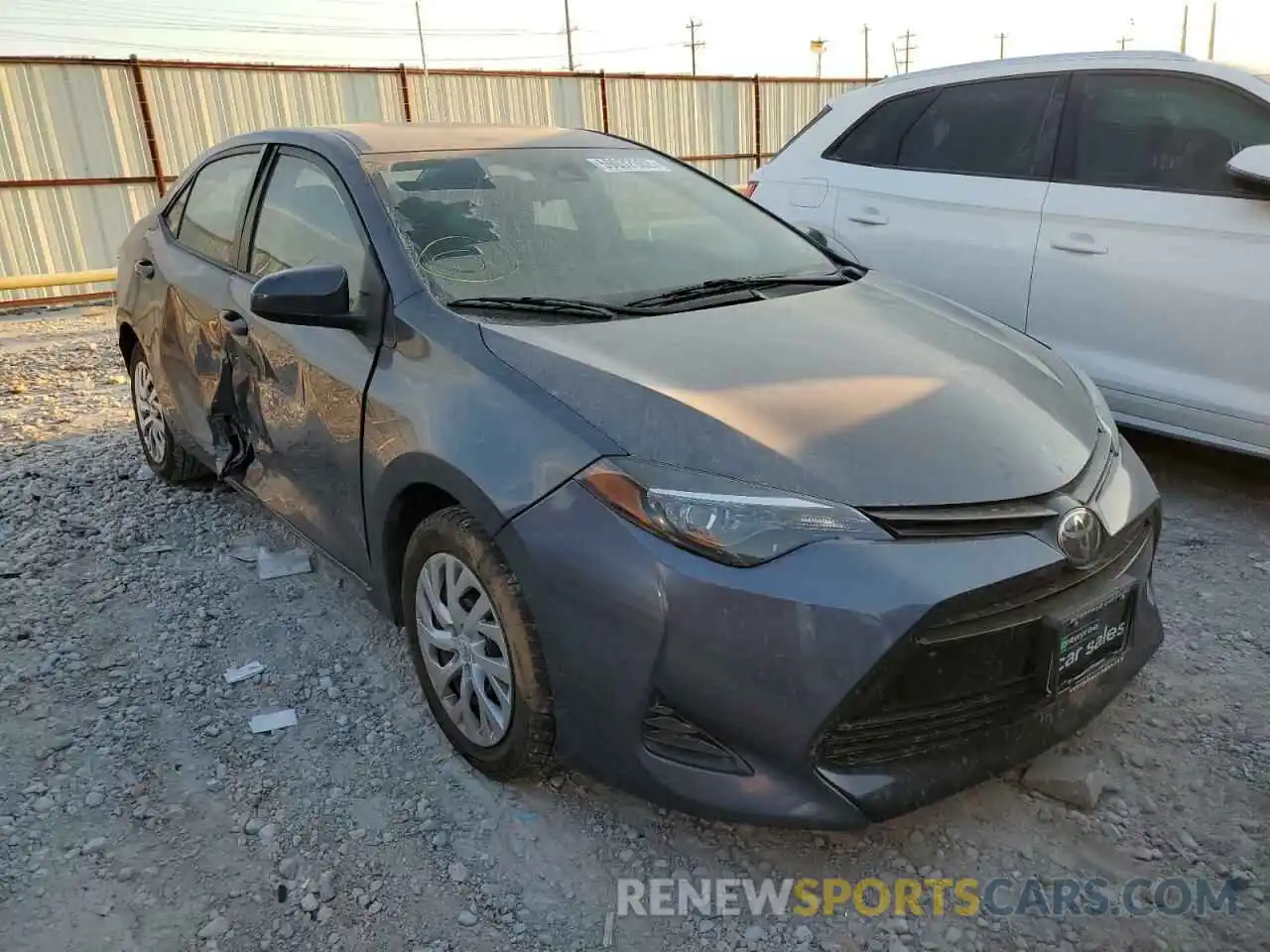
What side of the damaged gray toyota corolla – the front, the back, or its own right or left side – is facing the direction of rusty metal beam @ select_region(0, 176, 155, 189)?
back

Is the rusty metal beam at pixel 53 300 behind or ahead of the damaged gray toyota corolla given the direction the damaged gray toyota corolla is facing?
behind

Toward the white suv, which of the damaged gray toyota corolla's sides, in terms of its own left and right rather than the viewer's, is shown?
left

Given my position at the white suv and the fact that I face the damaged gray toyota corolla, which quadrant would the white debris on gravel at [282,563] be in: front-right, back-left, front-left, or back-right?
front-right

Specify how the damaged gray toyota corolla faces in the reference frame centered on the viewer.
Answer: facing the viewer and to the right of the viewer
